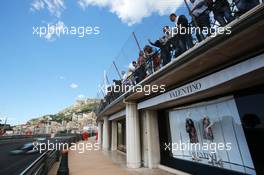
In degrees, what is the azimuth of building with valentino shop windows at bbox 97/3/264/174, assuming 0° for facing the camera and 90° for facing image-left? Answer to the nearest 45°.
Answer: approximately 45°
